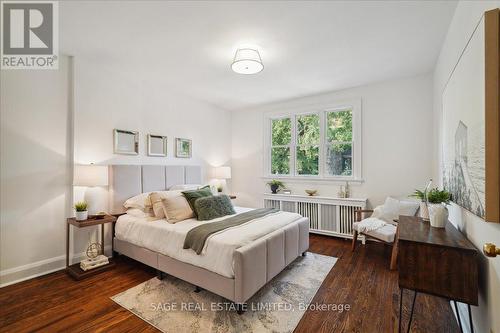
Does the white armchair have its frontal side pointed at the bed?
yes

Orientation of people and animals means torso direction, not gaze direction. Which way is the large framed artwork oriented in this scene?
to the viewer's left

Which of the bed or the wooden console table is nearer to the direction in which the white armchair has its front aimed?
the bed

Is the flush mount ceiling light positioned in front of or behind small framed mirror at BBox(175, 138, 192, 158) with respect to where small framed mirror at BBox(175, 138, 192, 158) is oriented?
in front

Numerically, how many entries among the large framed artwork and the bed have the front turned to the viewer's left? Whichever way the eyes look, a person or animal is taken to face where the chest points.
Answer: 1

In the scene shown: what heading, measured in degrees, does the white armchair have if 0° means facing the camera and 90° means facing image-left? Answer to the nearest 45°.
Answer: approximately 45°

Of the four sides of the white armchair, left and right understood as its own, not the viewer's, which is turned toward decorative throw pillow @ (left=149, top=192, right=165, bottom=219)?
front

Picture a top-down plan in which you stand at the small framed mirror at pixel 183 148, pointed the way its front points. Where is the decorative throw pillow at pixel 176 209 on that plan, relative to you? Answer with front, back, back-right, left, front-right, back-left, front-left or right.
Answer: front-right

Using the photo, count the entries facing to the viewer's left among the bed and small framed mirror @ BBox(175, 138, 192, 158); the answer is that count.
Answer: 0

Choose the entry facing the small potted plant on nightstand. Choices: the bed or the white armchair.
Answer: the white armchair

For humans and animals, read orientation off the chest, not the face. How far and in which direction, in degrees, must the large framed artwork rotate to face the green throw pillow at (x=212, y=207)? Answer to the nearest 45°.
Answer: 0° — it already faces it

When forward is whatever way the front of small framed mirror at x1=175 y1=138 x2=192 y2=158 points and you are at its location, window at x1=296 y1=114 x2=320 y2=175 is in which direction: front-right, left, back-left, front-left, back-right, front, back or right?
front-left

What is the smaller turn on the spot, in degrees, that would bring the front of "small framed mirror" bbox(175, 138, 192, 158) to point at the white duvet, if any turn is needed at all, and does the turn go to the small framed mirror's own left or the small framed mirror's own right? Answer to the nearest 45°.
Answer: approximately 45° to the small framed mirror's own right
